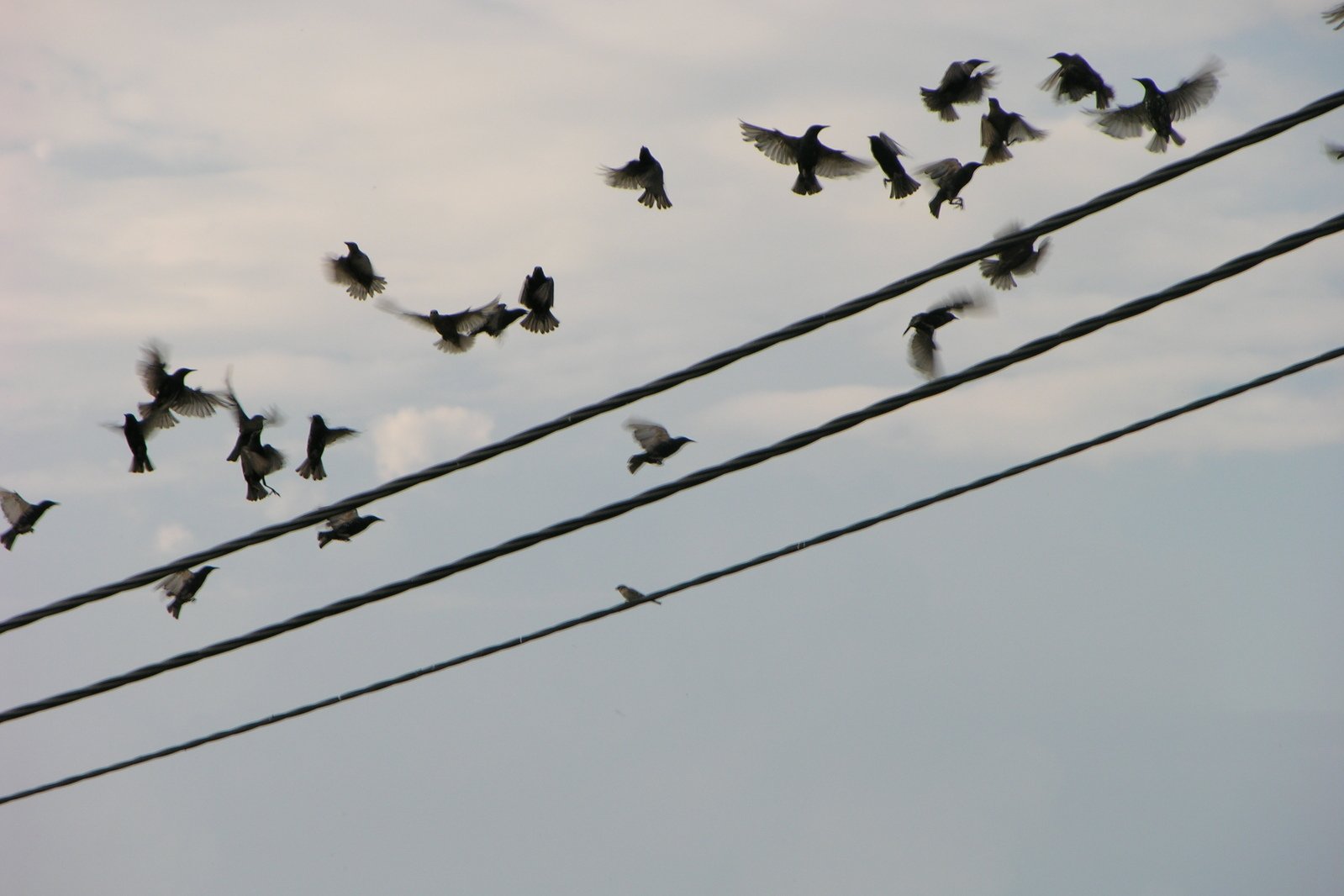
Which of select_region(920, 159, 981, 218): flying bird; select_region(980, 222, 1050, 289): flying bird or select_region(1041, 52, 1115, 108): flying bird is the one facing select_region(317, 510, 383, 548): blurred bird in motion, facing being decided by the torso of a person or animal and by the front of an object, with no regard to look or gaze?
select_region(1041, 52, 1115, 108): flying bird

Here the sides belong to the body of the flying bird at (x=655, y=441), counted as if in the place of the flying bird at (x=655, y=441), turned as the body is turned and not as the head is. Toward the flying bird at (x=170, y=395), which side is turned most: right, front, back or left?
back

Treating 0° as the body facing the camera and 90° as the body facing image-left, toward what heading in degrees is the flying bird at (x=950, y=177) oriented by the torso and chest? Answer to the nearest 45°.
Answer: approximately 270°

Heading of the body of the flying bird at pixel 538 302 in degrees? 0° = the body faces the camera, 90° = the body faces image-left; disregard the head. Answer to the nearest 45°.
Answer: approximately 180°

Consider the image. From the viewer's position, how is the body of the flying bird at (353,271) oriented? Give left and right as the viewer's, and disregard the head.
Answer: facing away from the viewer and to the left of the viewer

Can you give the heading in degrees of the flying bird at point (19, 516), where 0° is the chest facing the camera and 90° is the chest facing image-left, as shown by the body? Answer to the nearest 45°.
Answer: approximately 270°

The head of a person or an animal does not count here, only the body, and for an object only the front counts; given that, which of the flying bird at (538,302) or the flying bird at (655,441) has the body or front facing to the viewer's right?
the flying bird at (655,441)

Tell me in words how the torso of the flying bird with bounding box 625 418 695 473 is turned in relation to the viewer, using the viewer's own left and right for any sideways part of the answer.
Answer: facing to the right of the viewer

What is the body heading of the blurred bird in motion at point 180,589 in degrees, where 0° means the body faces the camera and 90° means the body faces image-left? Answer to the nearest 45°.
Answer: approximately 270°
